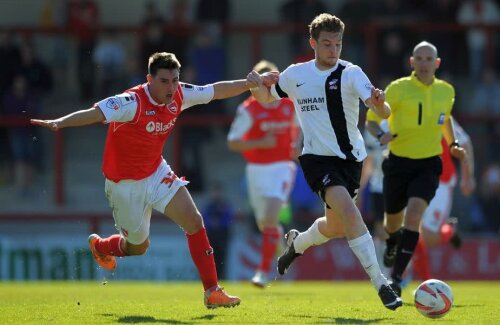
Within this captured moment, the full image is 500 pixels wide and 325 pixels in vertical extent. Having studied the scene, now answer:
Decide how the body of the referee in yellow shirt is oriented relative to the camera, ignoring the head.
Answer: toward the camera

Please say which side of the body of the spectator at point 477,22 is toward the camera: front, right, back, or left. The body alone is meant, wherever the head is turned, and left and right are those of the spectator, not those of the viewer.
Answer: front

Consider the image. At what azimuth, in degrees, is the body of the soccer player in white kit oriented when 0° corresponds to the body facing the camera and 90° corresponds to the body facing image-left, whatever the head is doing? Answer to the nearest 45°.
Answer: approximately 315°

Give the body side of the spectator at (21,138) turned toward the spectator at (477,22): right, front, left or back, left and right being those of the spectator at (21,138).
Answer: left

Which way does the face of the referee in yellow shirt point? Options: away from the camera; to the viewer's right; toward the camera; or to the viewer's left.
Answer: toward the camera

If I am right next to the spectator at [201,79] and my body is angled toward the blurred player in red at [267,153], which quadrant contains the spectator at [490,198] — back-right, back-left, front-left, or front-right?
front-left

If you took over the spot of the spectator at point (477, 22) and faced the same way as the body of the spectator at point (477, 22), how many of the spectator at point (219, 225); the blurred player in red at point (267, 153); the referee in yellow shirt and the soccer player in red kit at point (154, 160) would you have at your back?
0

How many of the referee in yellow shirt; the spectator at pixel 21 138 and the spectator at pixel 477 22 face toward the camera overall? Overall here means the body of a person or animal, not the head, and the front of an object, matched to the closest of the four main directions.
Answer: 3

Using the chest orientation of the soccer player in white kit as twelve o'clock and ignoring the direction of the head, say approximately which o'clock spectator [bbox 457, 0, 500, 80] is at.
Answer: The spectator is roughly at 8 o'clock from the soccer player in white kit.

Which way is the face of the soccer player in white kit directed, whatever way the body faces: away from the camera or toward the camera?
toward the camera

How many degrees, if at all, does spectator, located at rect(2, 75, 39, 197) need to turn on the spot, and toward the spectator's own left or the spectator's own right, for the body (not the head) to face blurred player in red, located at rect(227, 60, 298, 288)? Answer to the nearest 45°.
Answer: approximately 45° to the spectator's own left

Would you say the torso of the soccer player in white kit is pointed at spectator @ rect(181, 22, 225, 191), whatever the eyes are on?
no
